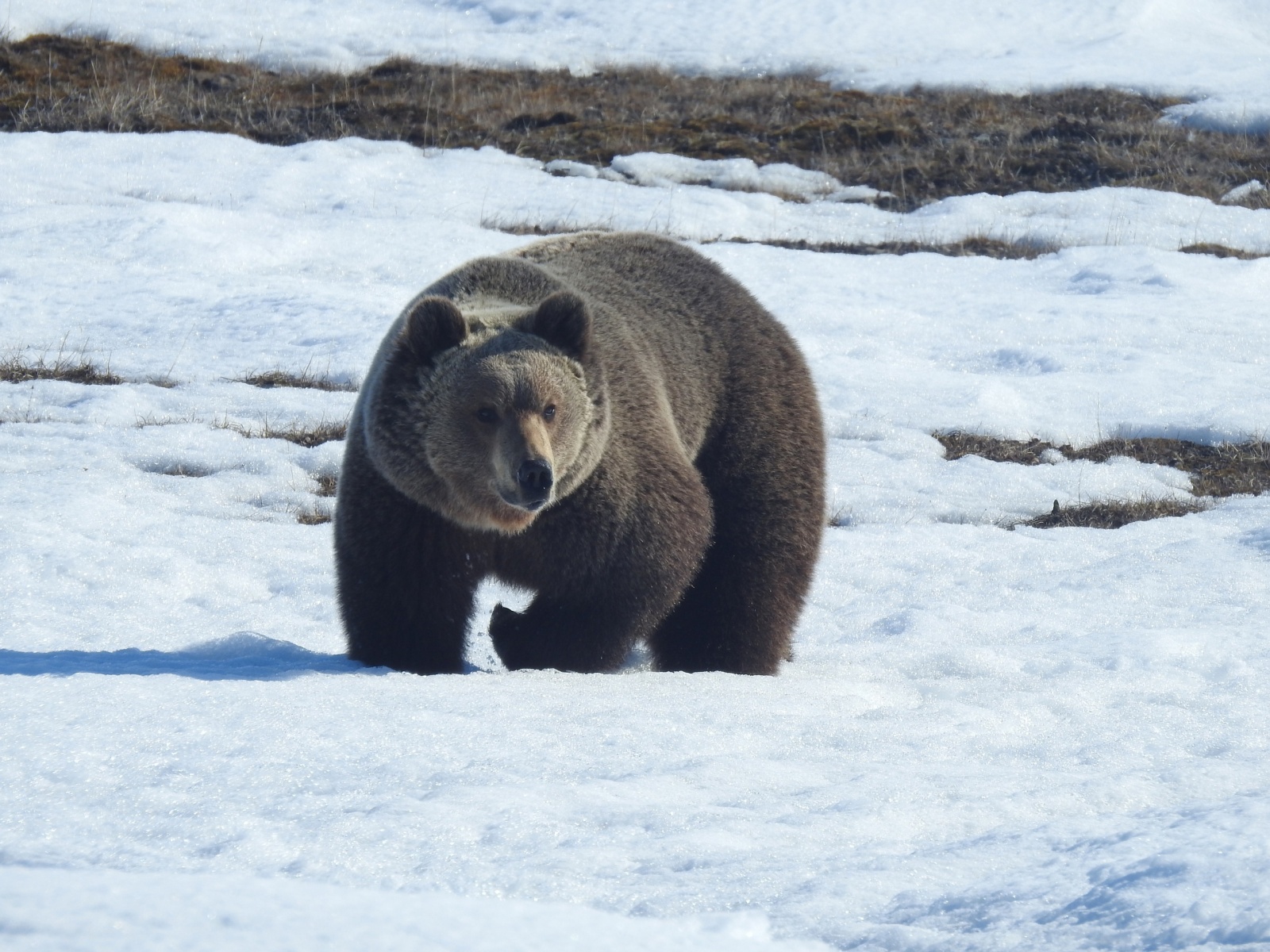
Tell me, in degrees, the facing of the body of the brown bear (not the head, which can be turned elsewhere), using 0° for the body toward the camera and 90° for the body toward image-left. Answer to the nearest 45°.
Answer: approximately 45°
